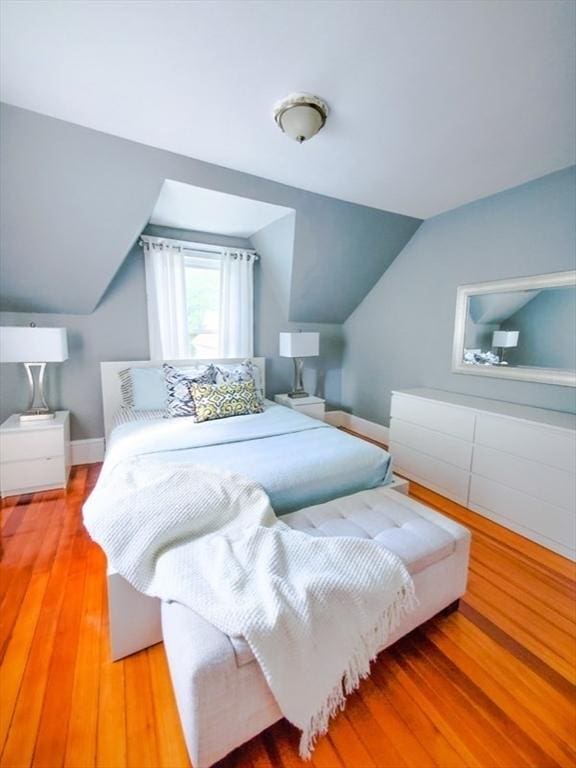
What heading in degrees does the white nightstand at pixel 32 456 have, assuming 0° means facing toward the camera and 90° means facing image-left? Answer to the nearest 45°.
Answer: approximately 0°

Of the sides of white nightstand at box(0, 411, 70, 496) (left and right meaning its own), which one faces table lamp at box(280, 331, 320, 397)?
left

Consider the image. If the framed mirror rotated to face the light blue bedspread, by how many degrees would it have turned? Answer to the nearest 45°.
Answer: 0° — it already faces it

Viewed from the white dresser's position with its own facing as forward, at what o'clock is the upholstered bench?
The upholstered bench is roughly at 11 o'clock from the white dresser.

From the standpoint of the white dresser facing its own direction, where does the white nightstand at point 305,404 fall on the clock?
The white nightstand is roughly at 2 o'clock from the white dresser.

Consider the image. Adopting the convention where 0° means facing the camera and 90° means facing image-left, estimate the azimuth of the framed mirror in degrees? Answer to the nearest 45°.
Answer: approximately 45°

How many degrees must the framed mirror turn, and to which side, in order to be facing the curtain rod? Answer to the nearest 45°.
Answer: approximately 45° to its right

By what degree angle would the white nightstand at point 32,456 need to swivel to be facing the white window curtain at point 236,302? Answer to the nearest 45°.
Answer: approximately 90° to its left

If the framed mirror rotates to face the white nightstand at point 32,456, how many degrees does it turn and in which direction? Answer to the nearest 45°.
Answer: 0° — it already faces it

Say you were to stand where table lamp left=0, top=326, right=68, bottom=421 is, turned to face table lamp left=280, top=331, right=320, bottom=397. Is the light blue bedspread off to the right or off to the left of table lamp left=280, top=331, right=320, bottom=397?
right

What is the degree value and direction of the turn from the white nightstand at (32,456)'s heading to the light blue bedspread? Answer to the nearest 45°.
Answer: approximately 45° to its left

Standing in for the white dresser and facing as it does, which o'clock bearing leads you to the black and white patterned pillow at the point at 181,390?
The black and white patterned pillow is roughly at 1 o'clock from the white dresser.
